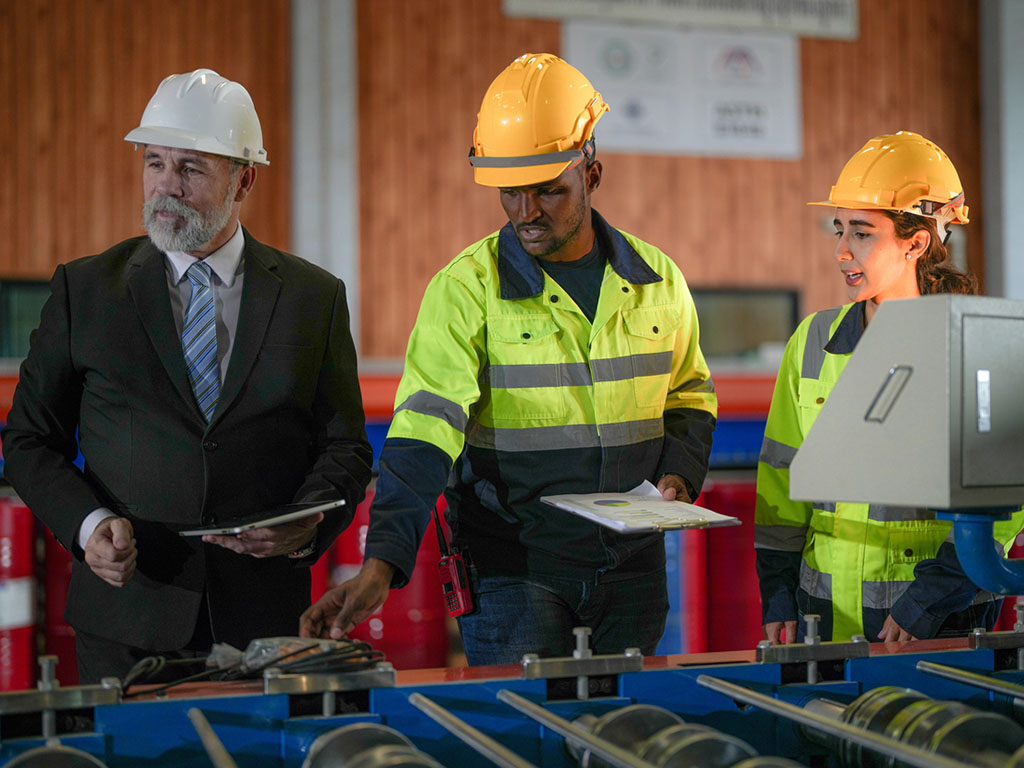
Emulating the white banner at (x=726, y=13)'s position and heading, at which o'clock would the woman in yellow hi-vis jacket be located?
The woman in yellow hi-vis jacket is roughly at 12 o'clock from the white banner.

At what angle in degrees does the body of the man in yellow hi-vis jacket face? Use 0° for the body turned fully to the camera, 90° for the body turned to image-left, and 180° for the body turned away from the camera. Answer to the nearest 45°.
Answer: approximately 0°

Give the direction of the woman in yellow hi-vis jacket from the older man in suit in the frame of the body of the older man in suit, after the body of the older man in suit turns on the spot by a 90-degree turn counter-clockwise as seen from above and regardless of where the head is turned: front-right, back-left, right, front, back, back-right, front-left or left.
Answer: front

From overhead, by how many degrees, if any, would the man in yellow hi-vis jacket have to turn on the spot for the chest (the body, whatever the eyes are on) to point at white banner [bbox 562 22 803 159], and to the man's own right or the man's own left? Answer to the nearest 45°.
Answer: approximately 180°

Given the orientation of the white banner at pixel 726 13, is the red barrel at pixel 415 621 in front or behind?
in front

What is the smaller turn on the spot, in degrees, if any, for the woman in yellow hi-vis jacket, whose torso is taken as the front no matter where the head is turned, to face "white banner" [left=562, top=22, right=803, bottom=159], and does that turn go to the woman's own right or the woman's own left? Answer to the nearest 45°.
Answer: approximately 135° to the woman's own right

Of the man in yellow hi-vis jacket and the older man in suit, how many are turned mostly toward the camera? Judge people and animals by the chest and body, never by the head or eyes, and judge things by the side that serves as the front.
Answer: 2
